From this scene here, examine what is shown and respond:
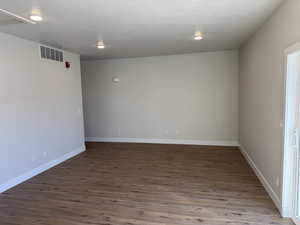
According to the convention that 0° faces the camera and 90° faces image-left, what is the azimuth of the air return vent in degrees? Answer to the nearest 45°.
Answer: approximately 315°

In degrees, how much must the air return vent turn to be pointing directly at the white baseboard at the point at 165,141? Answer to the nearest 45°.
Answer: approximately 45° to its left

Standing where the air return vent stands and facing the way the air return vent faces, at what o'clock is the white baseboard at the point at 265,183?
The white baseboard is roughly at 12 o'clock from the air return vent.
